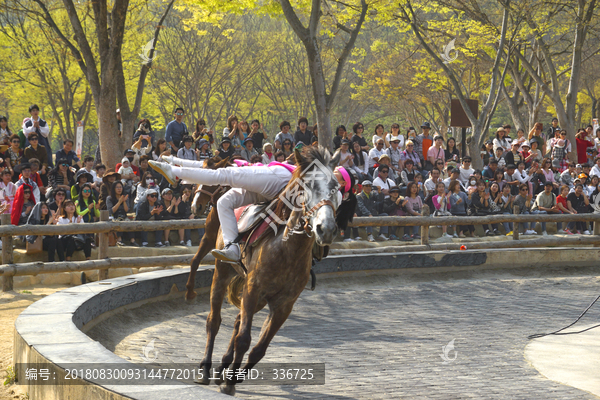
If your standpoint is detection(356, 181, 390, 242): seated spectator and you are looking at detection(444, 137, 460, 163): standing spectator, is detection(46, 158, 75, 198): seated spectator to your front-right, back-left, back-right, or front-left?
back-left

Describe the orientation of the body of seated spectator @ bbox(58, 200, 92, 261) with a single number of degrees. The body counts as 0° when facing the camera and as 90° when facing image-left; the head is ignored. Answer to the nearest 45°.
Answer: approximately 315°

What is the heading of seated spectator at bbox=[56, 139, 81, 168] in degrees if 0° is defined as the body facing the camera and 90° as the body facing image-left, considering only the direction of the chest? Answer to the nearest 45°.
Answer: approximately 315°

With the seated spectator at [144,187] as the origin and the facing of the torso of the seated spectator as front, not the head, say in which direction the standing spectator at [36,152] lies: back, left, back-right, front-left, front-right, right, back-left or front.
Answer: back

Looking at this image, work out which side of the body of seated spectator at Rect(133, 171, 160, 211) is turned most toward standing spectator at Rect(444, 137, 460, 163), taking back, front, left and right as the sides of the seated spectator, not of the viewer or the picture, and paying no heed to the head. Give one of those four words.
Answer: left

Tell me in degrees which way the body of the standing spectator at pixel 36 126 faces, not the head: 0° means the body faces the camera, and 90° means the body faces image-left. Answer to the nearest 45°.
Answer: approximately 0°

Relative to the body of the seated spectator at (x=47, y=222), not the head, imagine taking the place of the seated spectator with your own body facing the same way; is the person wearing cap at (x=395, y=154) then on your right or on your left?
on your left

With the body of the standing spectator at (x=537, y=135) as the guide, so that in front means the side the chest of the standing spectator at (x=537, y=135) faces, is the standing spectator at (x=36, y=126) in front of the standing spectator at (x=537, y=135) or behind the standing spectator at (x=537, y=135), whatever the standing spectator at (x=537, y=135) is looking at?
in front

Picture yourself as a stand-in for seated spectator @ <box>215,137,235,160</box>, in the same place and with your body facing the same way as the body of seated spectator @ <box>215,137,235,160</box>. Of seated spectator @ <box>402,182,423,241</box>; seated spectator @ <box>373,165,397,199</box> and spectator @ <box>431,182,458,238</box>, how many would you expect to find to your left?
3

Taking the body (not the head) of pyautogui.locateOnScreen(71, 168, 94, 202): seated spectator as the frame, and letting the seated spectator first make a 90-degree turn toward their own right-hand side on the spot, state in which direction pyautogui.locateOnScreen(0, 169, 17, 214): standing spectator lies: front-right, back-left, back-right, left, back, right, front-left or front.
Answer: front-right
